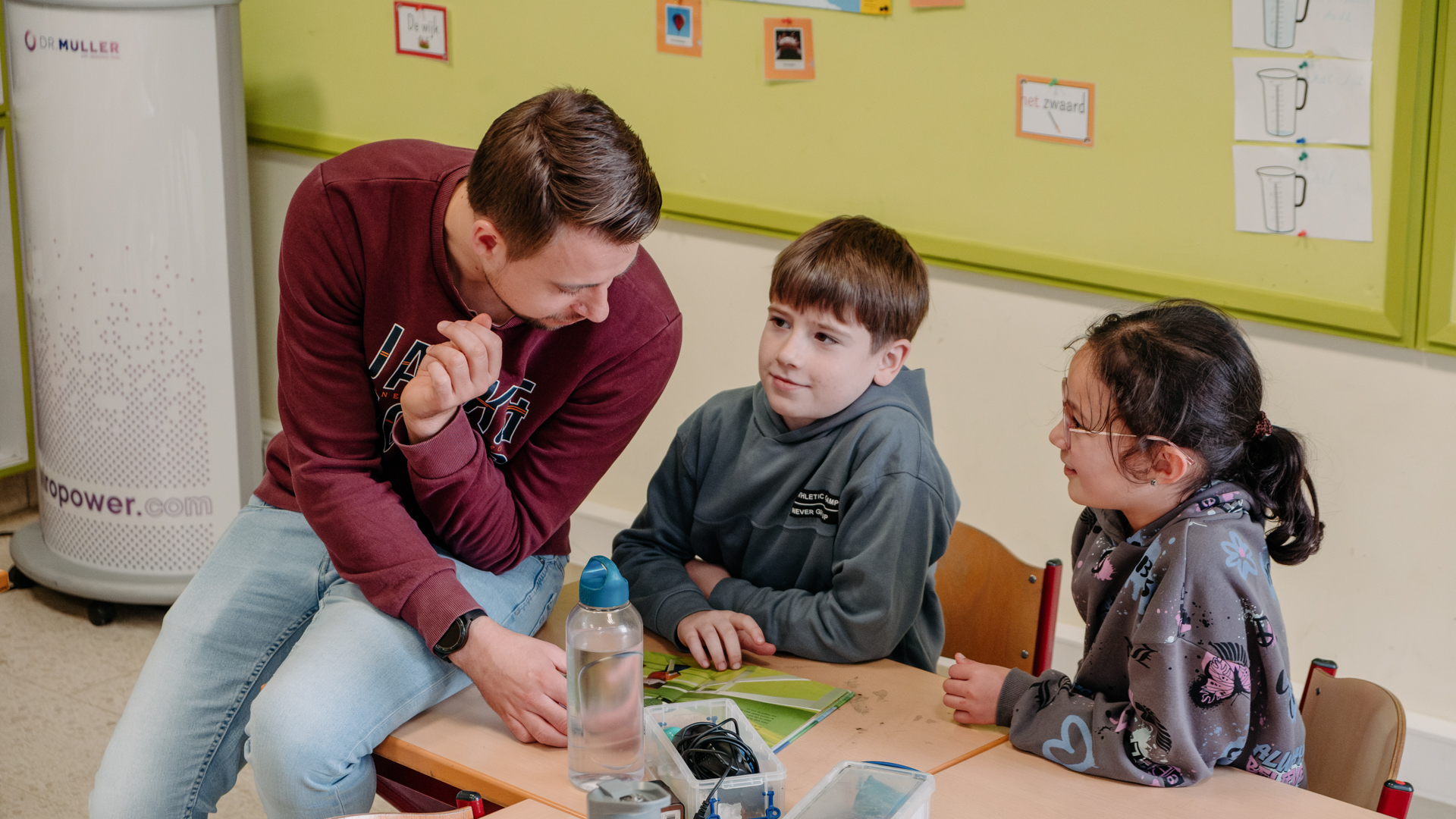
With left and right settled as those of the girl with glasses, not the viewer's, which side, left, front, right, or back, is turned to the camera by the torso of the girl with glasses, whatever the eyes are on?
left

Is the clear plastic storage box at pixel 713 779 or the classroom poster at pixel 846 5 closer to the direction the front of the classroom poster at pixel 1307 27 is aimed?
the clear plastic storage box

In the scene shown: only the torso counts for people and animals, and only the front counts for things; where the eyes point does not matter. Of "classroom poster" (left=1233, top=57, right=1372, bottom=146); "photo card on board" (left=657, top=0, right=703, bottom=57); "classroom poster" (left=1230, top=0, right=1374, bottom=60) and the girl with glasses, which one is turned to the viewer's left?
the girl with glasses

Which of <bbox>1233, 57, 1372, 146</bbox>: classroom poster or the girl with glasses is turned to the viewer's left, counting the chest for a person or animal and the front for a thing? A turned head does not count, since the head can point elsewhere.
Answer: the girl with glasses

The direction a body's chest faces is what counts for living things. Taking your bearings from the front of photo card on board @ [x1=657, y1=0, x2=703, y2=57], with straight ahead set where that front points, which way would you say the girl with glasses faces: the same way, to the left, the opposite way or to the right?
to the right

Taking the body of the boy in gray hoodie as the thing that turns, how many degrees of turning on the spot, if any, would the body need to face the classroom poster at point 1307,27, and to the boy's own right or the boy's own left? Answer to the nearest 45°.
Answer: approximately 180°

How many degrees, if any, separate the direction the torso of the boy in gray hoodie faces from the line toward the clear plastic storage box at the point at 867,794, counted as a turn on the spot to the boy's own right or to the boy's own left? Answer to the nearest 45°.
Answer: approximately 45° to the boy's own left

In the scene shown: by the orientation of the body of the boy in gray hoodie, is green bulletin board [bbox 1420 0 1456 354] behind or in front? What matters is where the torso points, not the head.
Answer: behind

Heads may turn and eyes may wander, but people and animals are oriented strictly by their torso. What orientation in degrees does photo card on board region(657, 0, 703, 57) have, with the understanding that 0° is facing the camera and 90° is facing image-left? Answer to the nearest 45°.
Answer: approximately 0°

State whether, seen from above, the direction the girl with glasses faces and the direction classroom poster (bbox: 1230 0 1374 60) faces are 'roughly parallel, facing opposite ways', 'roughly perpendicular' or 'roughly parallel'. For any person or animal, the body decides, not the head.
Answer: roughly perpendicular

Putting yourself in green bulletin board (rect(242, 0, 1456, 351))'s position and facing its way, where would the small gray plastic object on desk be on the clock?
The small gray plastic object on desk is roughly at 11 o'clock from the green bulletin board.

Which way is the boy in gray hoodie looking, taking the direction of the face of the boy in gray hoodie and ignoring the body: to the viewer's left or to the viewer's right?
to the viewer's left
